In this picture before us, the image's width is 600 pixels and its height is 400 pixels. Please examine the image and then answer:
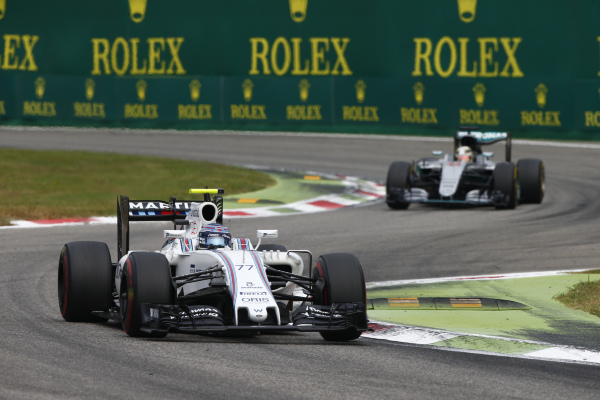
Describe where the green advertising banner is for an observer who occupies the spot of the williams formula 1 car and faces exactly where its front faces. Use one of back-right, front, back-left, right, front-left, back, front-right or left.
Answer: back

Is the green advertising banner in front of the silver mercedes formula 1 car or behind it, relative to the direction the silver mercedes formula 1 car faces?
behind

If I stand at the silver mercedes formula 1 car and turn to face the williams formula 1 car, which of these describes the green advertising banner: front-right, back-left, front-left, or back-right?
back-right

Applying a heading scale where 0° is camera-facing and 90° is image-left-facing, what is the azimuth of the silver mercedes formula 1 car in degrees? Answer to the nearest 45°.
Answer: approximately 0°

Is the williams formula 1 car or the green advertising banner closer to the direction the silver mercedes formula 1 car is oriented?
the williams formula 1 car

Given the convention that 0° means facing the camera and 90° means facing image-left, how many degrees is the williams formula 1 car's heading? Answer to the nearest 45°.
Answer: approximately 0°

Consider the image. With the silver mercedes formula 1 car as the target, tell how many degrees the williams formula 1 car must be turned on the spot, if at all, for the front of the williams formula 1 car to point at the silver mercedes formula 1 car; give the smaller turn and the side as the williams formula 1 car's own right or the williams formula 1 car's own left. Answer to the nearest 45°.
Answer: approximately 135° to the williams formula 1 car's own left

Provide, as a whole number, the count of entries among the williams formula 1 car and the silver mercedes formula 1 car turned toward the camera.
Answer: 2

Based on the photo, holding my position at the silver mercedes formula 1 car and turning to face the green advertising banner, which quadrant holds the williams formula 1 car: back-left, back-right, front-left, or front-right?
back-left
